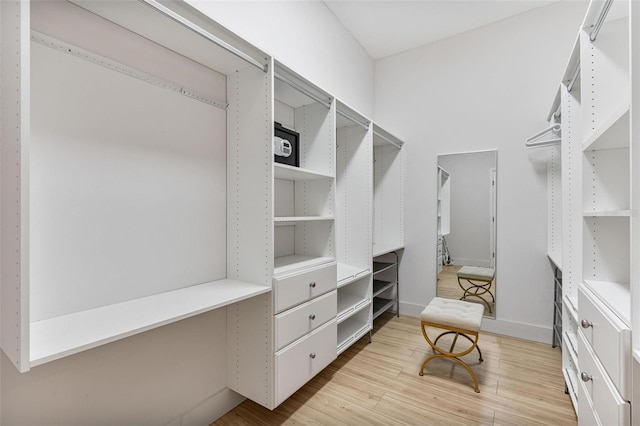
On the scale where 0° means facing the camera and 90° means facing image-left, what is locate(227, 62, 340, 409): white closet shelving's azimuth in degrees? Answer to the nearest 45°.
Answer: approximately 315°

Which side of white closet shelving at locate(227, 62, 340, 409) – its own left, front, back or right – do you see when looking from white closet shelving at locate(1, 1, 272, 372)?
right

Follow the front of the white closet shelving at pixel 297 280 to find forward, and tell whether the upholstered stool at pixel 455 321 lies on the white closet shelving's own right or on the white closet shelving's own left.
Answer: on the white closet shelving's own left

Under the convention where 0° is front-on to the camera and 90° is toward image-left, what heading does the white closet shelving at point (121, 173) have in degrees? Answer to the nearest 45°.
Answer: approximately 315°

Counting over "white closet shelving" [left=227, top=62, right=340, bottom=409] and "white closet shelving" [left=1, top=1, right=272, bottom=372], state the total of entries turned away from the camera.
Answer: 0
